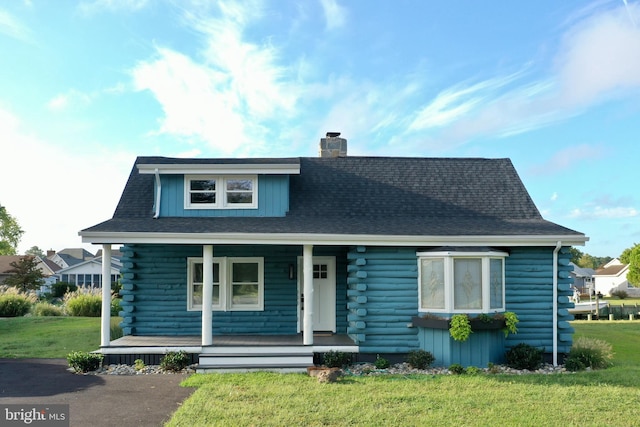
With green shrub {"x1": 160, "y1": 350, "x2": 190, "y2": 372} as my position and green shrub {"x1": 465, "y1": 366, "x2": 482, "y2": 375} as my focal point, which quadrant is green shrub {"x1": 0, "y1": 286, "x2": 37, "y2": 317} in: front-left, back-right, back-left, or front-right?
back-left

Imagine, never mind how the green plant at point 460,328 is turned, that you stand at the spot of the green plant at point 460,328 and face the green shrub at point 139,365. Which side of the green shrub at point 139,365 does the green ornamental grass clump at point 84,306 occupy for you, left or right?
right

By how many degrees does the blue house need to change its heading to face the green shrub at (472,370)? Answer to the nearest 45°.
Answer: approximately 45° to its left

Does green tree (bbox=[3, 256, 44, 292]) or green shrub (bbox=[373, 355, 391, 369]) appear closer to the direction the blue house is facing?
the green shrub

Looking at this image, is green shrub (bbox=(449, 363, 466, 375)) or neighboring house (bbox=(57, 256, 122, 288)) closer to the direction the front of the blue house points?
the green shrub

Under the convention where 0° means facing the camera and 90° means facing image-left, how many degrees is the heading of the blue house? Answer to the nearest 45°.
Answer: approximately 0°
